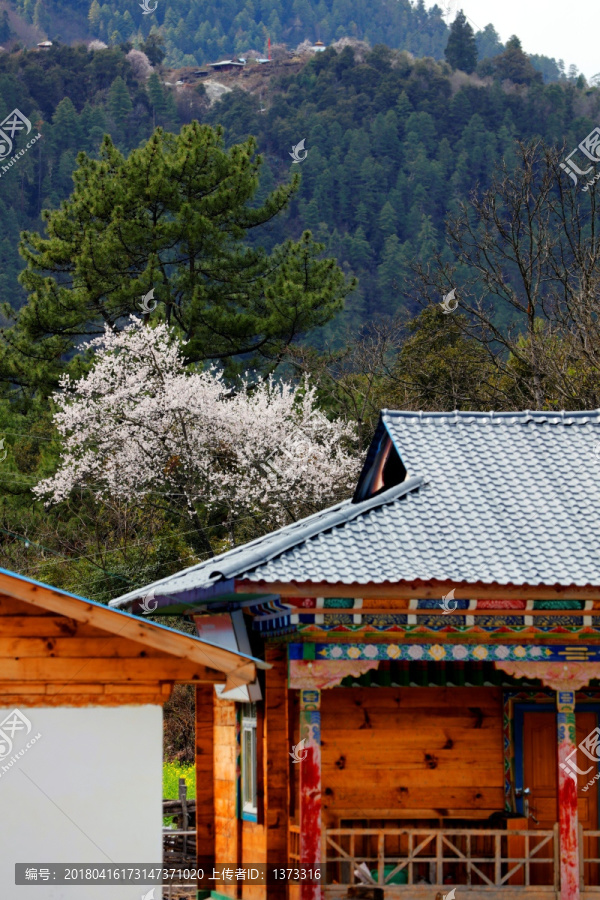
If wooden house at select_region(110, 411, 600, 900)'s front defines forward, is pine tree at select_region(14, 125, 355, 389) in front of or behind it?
behind

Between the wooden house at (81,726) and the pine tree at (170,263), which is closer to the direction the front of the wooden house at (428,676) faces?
the wooden house

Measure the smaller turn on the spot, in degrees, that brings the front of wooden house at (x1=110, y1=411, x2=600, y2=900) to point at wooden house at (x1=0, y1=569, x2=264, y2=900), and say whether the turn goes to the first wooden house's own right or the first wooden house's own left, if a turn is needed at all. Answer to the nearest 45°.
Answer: approximately 45° to the first wooden house's own right

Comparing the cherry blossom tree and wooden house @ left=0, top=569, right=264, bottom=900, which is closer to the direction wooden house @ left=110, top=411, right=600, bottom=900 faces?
the wooden house

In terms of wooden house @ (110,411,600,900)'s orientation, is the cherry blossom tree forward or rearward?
rearward

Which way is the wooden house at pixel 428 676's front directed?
toward the camera
